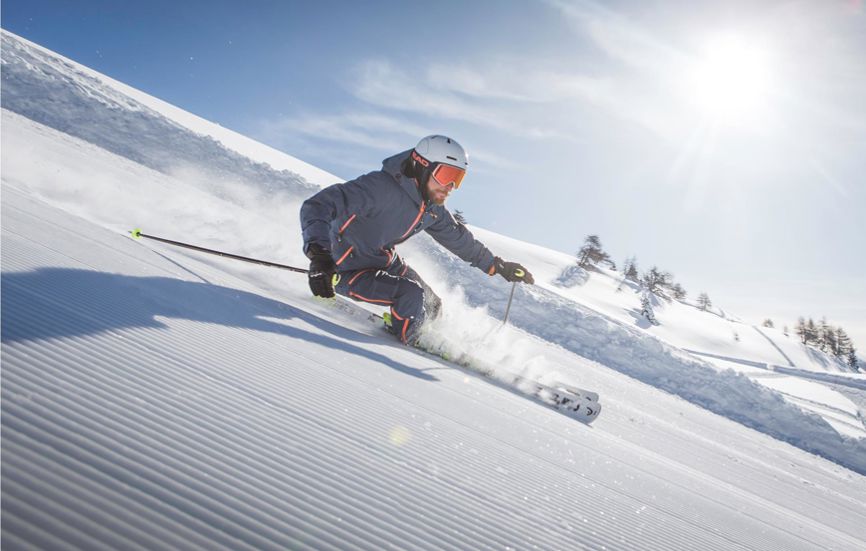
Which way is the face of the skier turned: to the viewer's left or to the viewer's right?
to the viewer's right

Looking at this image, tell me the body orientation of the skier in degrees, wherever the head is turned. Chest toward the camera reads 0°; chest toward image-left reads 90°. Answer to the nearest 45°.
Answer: approximately 315°
